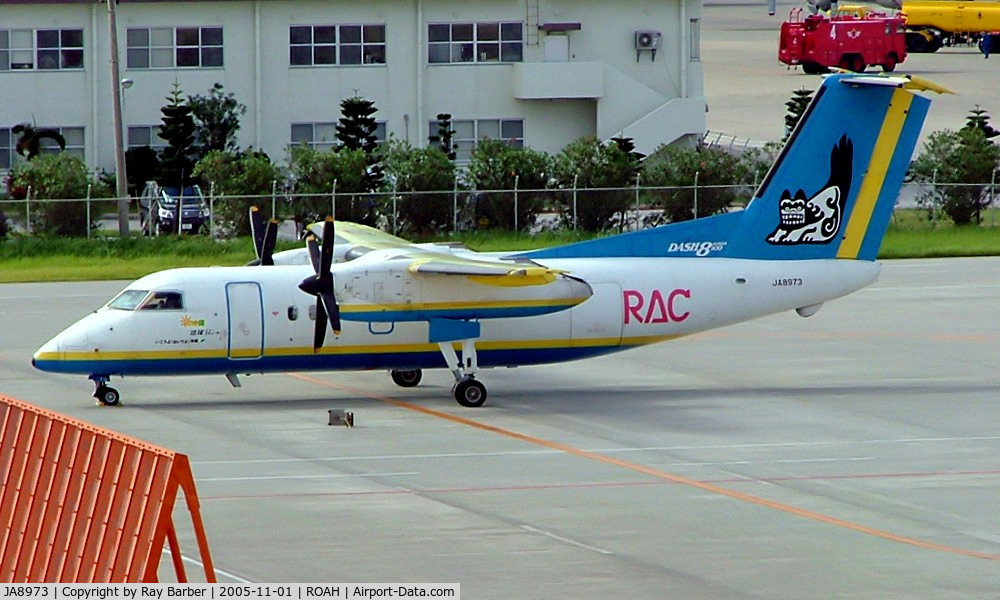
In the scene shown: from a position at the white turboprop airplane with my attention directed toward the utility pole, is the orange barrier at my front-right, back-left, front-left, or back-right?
back-left

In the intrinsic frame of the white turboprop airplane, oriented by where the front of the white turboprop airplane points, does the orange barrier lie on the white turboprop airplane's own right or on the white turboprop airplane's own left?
on the white turboprop airplane's own left

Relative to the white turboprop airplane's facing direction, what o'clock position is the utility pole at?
The utility pole is roughly at 2 o'clock from the white turboprop airplane.

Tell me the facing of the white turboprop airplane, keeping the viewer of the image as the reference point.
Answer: facing to the left of the viewer

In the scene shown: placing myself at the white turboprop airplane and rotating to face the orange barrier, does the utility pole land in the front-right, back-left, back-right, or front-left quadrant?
back-right
